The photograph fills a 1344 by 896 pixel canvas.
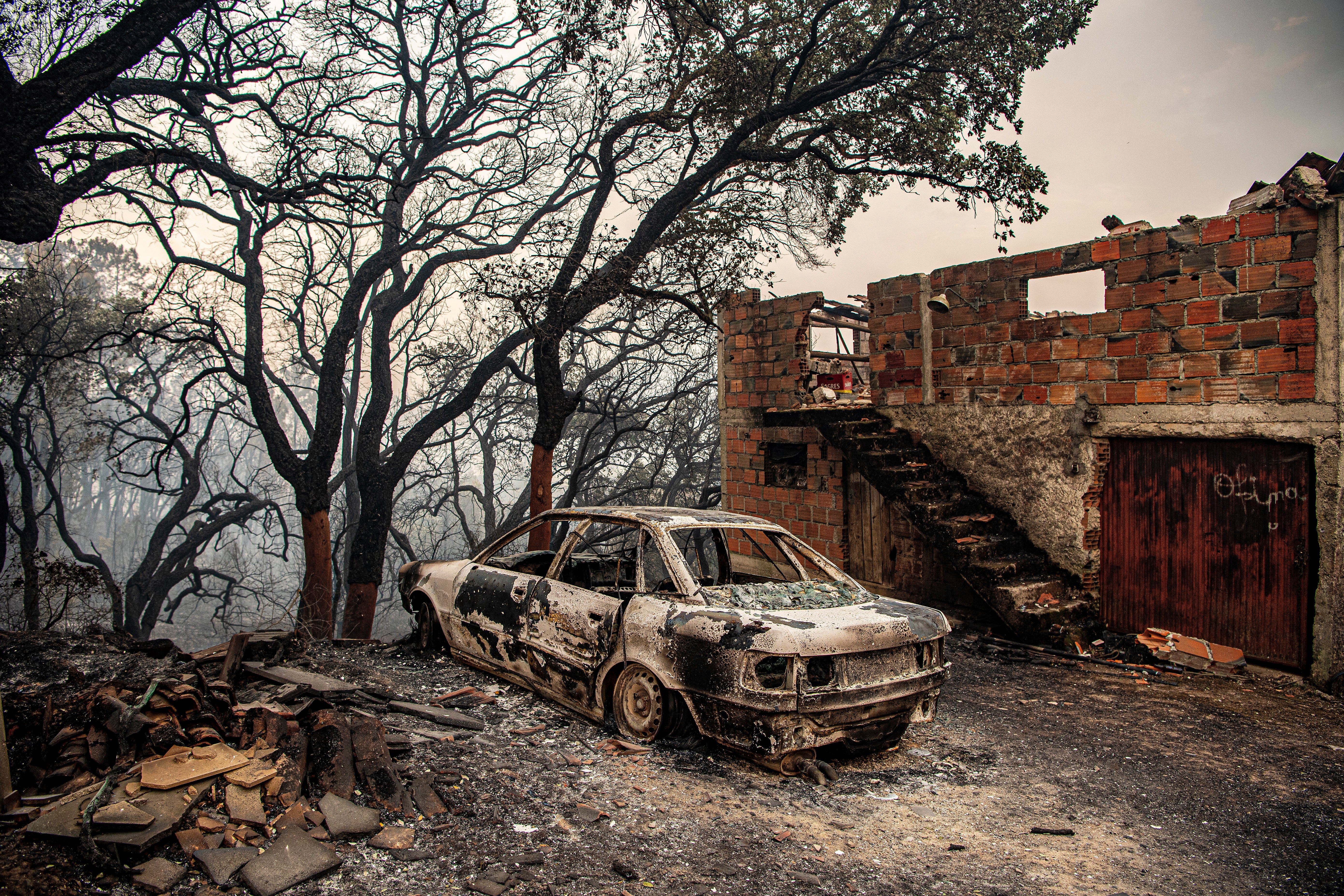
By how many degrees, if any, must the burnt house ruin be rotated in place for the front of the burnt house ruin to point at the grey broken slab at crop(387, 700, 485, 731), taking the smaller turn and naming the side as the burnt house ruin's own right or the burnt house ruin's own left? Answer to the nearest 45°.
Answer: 0° — it already faces it

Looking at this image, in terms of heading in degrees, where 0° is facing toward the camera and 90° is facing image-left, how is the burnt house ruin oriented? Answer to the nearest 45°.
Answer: approximately 45°

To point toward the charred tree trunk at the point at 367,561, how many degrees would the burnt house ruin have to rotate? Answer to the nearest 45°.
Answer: approximately 45° to its right

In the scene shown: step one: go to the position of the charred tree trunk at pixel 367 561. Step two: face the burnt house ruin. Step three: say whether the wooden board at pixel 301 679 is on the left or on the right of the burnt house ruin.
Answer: right

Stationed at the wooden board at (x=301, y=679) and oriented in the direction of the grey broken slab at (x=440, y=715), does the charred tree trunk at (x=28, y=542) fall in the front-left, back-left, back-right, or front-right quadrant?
back-left
